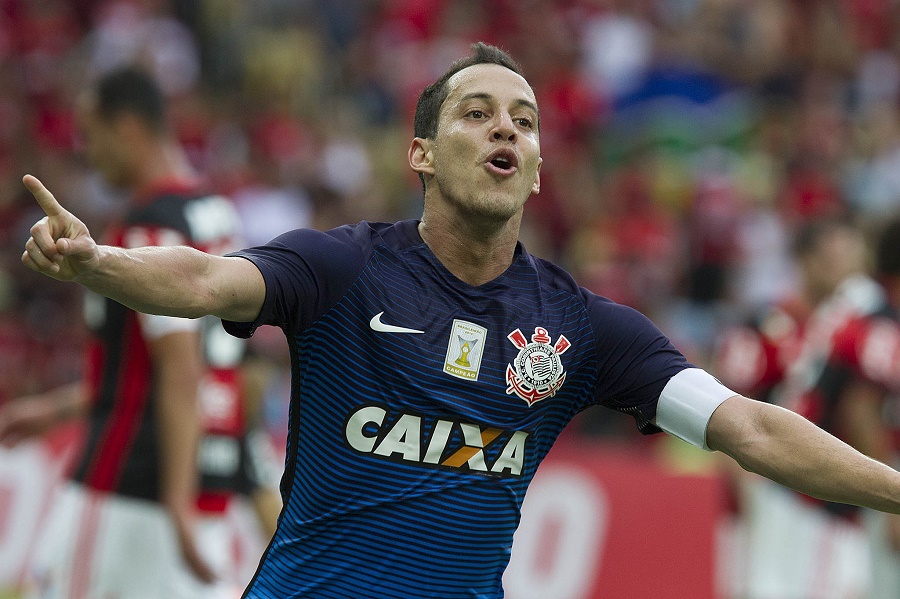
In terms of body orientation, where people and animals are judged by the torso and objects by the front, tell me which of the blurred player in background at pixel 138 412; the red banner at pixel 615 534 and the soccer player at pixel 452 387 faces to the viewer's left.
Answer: the blurred player in background

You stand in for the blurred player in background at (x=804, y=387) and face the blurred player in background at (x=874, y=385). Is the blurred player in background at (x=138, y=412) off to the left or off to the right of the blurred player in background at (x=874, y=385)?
right

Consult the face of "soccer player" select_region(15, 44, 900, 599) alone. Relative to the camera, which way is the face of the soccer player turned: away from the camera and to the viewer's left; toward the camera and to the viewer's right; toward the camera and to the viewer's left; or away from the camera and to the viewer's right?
toward the camera and to the viewer's right

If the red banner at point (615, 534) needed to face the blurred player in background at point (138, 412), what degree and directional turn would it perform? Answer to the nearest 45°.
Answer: approximately 45° to its right

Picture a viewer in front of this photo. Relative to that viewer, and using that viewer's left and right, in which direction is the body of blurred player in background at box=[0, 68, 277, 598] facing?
facing to the left of the viewer

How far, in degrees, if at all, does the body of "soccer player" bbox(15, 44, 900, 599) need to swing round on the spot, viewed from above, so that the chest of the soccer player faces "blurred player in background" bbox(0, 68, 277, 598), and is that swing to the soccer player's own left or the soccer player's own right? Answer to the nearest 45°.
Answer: approximately 135° to the soccer player's own right

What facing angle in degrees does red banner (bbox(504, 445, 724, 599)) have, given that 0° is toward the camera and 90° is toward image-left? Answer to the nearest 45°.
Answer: approximately 0°
